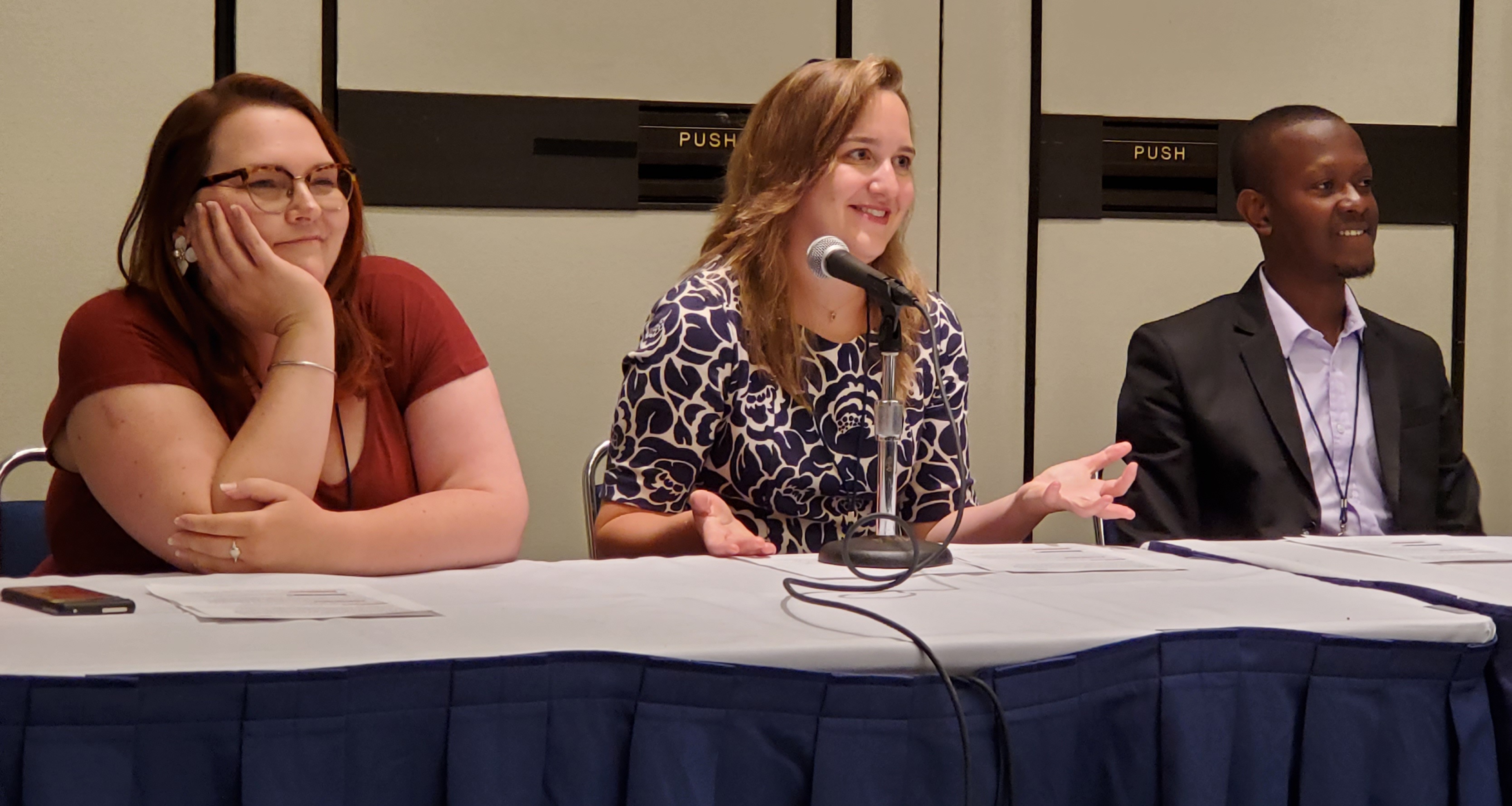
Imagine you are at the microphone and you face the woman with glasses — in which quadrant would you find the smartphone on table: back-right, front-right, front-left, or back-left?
front-left

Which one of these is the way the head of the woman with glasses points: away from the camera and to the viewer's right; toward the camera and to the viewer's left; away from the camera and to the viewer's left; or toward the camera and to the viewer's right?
toward the camera and to the viewer's right

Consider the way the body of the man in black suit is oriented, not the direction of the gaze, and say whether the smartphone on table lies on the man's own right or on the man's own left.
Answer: on the man's own right

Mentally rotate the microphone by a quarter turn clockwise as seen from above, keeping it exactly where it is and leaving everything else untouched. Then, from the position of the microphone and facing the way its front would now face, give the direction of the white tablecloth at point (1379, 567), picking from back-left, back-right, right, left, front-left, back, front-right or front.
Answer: front-right

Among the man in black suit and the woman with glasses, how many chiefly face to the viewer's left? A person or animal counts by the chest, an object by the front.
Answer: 0

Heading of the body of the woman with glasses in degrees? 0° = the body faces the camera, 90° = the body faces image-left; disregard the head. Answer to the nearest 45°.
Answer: approximately 315°

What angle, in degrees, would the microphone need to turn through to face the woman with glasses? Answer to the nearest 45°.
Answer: approximately 45° to its left

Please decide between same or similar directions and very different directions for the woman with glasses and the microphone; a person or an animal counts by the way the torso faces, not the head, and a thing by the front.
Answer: very different directions

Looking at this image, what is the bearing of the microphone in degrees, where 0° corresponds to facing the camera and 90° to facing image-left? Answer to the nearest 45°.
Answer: approximately 135°

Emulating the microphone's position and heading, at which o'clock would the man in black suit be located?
The man in black suit is roughly at 3 o'clock from the microphone.

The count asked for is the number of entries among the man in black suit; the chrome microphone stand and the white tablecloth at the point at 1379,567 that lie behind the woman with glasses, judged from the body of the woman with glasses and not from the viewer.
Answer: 0

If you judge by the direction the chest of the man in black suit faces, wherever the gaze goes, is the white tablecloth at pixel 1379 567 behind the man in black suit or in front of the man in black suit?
in front

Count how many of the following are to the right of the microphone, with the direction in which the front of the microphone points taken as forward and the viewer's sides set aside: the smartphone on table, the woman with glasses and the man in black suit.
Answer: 1

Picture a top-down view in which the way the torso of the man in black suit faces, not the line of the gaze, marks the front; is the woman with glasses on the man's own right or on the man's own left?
on the man's own right

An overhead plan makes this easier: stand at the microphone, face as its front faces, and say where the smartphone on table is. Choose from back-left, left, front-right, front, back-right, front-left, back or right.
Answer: left

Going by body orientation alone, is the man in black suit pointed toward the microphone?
no
